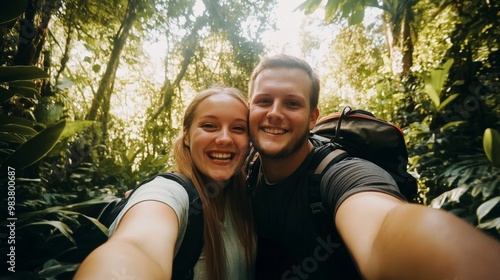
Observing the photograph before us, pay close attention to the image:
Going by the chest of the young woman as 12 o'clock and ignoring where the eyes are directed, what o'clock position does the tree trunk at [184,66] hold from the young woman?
The tree trunk is roughly at 6 o'clock from the young woman.

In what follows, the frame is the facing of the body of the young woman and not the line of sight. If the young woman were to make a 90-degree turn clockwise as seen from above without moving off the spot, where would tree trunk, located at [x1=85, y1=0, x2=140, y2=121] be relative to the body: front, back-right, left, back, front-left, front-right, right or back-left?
right

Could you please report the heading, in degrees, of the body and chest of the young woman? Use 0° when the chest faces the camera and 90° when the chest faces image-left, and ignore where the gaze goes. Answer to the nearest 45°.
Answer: approximately 0°

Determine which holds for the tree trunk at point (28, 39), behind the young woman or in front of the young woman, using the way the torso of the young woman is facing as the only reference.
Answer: behind
